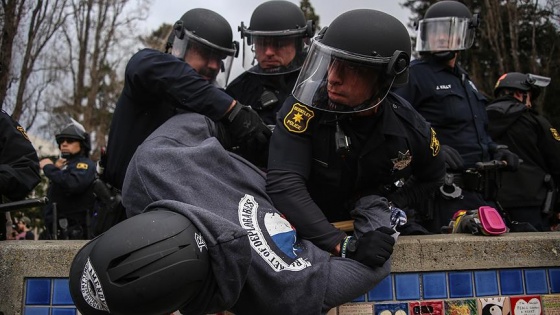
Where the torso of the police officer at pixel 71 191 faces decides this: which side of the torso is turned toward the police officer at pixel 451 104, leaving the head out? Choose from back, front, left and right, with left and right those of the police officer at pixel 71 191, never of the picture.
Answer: left

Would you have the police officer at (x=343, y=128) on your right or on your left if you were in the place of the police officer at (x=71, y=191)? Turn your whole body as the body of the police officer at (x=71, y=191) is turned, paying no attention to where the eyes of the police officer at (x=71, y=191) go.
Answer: on your left

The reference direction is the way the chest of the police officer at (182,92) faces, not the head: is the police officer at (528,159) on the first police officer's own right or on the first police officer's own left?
on the first police officer's own left

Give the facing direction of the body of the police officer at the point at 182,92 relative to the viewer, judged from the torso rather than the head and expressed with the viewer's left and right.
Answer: facing the viewer and to the right of the viewer

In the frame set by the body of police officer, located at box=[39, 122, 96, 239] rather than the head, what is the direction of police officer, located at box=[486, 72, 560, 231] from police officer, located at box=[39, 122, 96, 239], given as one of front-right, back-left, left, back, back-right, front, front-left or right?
left

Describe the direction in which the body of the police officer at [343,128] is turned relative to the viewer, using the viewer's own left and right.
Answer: facing the viewer

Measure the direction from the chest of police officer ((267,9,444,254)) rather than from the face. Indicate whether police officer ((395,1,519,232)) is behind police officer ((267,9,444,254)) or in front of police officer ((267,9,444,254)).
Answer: behind

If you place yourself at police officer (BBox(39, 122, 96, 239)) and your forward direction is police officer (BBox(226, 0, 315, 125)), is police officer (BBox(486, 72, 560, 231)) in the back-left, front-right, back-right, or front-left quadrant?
front-left

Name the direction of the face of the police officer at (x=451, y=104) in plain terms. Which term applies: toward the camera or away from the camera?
toward the camera

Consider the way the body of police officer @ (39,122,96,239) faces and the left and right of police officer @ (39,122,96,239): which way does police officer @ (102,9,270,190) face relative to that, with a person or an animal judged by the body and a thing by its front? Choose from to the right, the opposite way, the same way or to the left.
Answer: to the left

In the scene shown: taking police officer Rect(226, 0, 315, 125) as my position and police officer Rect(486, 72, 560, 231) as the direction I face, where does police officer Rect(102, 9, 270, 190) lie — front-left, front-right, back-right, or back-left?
back-right

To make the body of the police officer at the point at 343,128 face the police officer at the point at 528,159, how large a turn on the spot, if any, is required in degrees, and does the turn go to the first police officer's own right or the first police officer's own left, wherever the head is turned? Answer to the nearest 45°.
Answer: approximately 135° to the first police officer's own left

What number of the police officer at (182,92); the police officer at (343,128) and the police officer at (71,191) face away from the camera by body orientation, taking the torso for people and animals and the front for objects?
0
